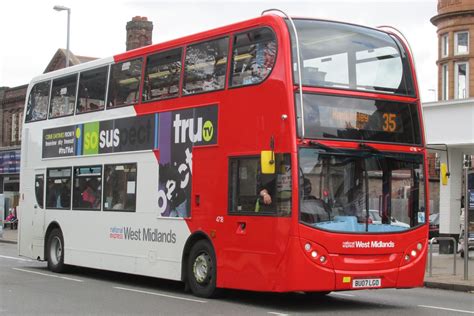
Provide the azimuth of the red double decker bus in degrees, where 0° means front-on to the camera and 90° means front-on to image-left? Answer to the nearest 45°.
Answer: approximately 315°
